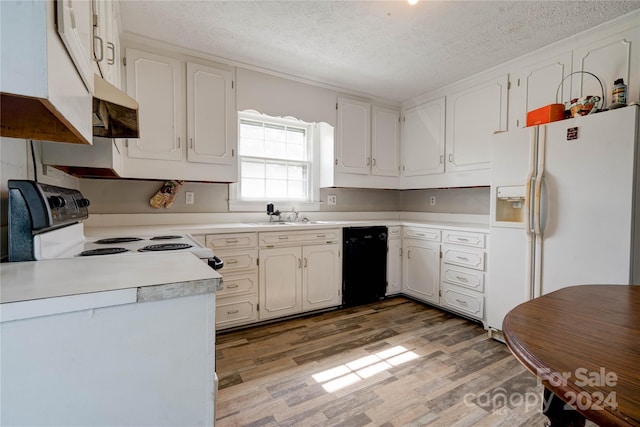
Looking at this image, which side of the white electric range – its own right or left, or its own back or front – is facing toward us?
right

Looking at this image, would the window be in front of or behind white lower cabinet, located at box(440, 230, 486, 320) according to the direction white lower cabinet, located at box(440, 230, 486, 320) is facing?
in front

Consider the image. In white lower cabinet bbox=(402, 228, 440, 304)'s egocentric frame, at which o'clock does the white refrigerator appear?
The white refrigerator is roughly at 9 o'clock from the white lower cabinet.

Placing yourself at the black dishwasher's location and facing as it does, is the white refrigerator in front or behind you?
in front

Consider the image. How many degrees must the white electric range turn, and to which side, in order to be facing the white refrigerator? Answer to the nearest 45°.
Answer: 0° — it already faces it

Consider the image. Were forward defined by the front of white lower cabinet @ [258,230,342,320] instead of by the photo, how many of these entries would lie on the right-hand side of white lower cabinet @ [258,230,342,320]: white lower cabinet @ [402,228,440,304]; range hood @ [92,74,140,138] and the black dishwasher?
1

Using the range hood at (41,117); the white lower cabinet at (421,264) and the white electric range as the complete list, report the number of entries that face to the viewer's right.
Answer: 2

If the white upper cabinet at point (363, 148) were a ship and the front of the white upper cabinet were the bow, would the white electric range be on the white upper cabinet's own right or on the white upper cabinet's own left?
on the white upper cabinet's own right

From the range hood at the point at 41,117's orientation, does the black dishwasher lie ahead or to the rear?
ahead

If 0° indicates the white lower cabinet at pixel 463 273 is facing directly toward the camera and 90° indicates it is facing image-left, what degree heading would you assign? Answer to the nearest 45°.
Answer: approximately 45°

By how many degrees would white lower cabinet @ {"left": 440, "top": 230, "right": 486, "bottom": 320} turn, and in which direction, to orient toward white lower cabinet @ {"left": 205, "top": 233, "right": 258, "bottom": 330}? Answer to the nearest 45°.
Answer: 0° — it already faces it

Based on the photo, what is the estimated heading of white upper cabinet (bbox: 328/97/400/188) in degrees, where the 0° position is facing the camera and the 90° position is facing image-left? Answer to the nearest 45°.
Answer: approximately 315°

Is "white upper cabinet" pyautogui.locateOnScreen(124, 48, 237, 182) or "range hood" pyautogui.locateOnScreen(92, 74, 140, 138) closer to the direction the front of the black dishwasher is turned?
the range hood
